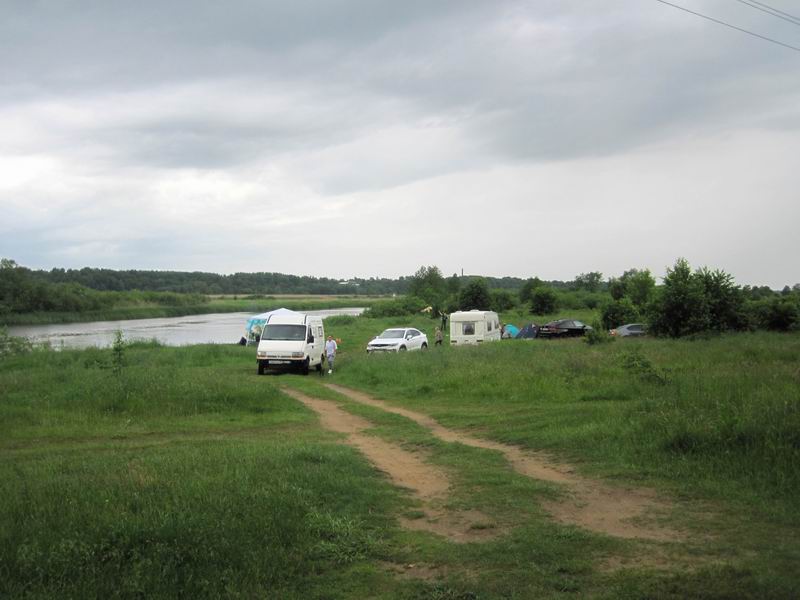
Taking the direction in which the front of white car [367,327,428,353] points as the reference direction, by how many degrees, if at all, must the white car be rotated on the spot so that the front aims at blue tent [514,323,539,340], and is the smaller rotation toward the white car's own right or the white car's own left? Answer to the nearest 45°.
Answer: approximately 180°

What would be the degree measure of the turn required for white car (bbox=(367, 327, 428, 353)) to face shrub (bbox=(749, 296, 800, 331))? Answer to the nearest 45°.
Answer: approximately 135° to its left

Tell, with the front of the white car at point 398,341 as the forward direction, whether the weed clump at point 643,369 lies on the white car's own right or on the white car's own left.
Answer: on the white car's own left

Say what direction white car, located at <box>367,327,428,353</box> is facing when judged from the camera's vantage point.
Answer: facing the viewer and to the left of the viewer

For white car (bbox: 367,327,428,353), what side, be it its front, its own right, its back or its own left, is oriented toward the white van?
front

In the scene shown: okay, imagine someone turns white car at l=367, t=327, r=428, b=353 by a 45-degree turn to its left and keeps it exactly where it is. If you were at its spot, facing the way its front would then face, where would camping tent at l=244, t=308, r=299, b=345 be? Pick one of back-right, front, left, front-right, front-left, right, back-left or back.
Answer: back-right

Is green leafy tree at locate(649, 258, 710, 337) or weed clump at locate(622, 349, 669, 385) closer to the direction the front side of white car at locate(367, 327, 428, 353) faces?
the weed clump

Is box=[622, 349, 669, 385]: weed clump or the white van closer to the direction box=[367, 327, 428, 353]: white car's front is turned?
the white van

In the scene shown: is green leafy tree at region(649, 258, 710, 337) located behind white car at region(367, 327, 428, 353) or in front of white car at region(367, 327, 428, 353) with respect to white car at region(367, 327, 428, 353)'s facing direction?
behind

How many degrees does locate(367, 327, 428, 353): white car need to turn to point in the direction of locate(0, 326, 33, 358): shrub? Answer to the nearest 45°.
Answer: approximately 45° to its right

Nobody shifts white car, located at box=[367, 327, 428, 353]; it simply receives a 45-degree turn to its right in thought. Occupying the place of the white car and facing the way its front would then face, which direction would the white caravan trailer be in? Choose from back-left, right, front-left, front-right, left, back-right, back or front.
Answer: back-right

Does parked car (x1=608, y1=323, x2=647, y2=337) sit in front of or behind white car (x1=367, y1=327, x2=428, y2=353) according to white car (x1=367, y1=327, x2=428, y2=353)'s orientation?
behind

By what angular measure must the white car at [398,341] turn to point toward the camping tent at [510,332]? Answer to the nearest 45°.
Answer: approximately 180°

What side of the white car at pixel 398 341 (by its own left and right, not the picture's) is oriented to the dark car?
back

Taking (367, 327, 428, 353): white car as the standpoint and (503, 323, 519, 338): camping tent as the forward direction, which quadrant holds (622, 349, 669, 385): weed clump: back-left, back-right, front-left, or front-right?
back-right

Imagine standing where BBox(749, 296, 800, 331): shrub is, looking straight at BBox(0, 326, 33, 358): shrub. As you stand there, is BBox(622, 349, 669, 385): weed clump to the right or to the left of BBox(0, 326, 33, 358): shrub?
left
